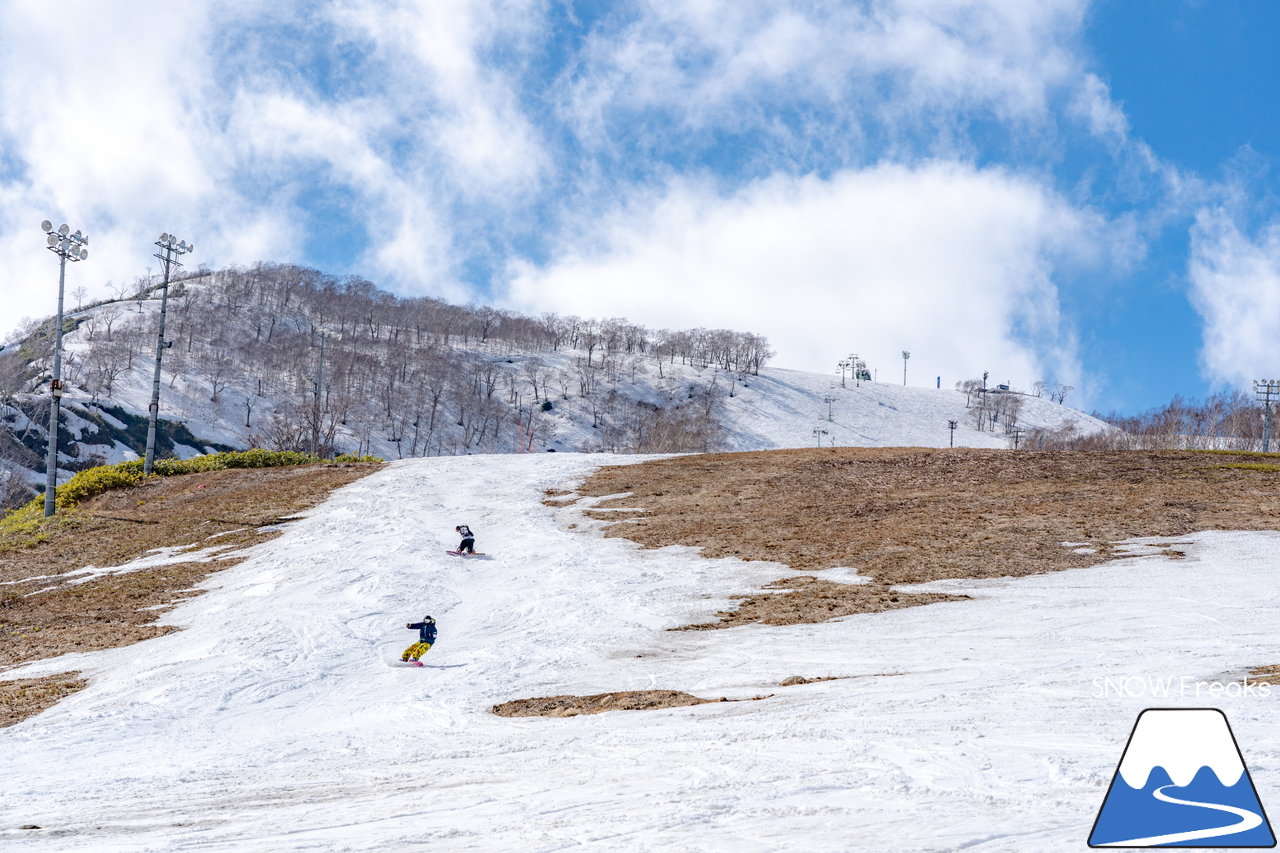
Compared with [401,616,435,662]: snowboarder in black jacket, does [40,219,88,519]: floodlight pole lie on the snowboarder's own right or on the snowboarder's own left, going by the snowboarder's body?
on the snowboarder's own right

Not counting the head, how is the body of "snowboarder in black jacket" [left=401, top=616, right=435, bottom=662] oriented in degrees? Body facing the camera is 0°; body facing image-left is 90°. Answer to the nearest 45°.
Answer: approximately 45°

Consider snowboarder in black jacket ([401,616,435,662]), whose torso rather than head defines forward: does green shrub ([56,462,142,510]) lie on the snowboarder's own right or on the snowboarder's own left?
on the snowboarder's own right

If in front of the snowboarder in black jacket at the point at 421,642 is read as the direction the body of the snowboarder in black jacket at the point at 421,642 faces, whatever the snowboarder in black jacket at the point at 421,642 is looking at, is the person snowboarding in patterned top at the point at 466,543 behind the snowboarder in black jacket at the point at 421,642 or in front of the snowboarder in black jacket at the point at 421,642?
behind
